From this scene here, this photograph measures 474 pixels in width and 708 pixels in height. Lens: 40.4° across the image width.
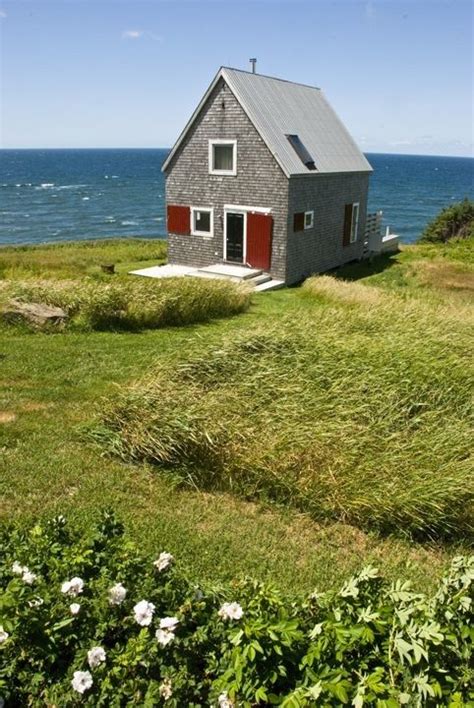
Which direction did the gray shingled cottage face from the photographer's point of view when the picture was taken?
facing the viewer and to the left of the viewer

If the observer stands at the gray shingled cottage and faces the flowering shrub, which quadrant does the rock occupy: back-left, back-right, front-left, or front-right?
front-right

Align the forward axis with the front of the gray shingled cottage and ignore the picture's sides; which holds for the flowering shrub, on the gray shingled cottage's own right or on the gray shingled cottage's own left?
on the gray shingled cottage's own left

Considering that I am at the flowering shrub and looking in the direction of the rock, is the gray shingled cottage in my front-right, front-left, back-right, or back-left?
front-right

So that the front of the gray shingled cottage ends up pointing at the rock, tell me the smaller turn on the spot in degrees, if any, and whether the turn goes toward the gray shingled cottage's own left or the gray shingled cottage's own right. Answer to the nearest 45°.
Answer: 0° — it already faces it

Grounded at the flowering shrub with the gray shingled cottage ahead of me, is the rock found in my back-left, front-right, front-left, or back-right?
front-left

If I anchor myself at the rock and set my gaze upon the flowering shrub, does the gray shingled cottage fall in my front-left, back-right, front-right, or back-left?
back-left

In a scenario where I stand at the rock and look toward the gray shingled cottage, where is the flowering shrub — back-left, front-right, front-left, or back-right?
back-right
